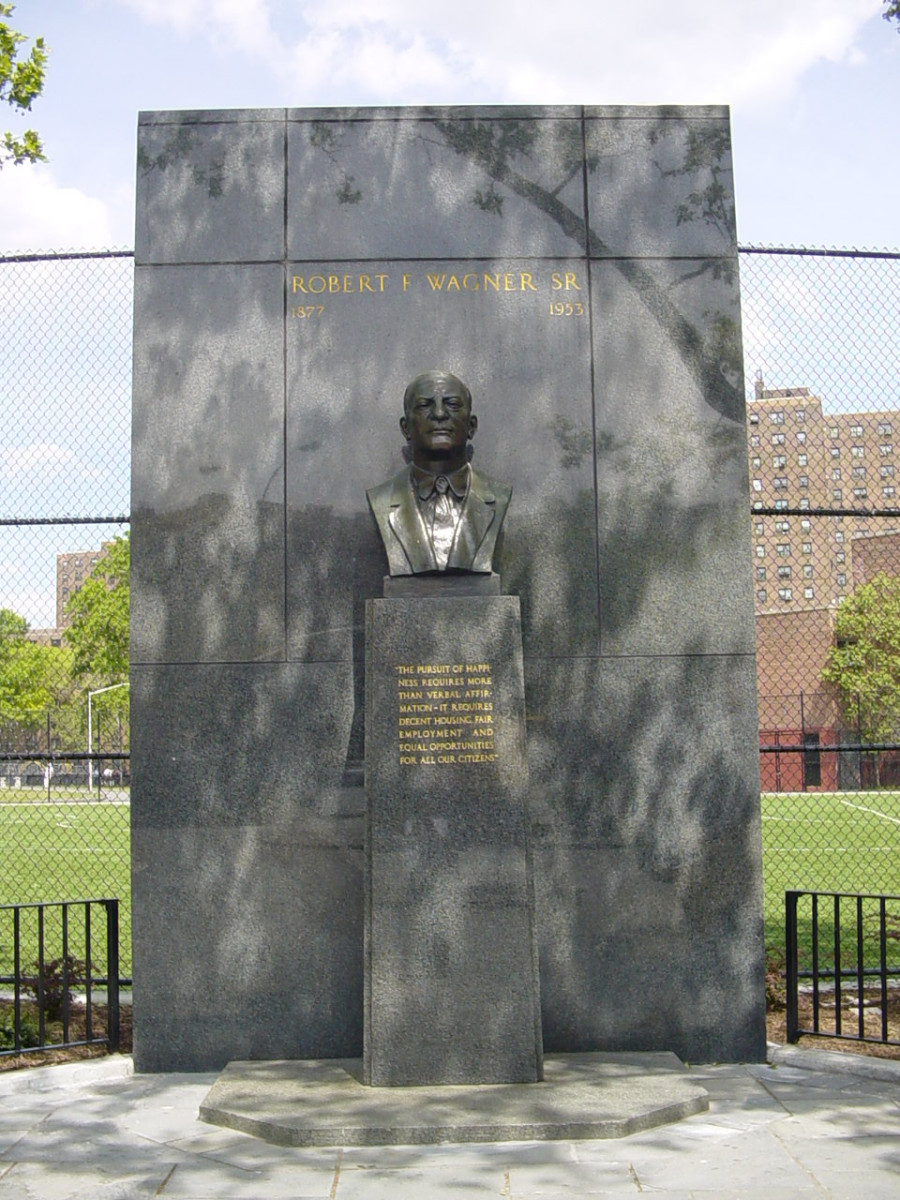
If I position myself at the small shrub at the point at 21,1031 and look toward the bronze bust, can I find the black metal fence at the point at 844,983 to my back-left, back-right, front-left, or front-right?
front-left

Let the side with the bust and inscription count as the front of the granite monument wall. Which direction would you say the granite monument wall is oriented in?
toward the camera

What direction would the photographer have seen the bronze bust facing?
facing the viewer

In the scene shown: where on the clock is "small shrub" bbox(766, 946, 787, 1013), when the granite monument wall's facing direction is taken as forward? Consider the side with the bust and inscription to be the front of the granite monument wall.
The small shrub is roughly at 8 o'clock from the granite monument wall.

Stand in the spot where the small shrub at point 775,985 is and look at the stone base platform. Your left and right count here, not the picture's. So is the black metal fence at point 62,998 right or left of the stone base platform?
right

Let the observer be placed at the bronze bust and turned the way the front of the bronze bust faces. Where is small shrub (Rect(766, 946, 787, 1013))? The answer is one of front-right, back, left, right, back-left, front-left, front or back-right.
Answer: back-left
